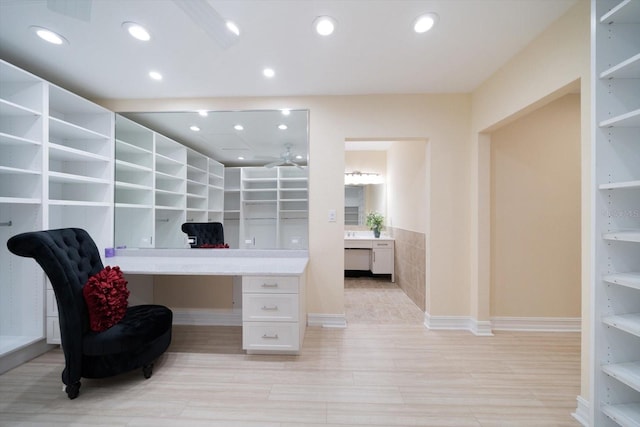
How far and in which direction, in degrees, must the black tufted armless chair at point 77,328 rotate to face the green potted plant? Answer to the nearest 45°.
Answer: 0° — it already faces it

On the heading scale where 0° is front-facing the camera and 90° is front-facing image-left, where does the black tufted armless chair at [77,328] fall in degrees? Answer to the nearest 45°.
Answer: approximately 270°

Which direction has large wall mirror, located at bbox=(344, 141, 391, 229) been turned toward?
toward the camera

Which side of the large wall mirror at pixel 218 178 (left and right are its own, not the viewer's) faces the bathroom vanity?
left

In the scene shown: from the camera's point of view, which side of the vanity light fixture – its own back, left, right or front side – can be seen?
front

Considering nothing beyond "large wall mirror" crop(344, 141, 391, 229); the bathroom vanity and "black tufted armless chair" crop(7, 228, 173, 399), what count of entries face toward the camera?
2

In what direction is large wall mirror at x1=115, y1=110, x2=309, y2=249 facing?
toward the camera

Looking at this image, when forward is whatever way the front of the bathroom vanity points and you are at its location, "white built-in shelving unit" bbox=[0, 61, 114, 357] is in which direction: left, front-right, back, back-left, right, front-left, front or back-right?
front-right

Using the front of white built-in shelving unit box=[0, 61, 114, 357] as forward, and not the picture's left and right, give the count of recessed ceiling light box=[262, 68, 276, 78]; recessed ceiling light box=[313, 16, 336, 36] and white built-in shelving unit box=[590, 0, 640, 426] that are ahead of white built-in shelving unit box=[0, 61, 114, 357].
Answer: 3

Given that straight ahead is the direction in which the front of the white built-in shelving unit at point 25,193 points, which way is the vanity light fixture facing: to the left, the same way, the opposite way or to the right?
to the right

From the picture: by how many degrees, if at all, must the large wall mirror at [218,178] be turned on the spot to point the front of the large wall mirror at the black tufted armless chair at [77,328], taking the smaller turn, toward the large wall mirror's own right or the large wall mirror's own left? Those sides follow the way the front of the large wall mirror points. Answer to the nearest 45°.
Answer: approximately 45° to the large wall mirror's own right

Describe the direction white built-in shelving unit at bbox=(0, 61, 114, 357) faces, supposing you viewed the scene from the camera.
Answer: facing the viewer and to the right of the viewer

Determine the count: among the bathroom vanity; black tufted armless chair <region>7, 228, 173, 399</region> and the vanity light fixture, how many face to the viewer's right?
1

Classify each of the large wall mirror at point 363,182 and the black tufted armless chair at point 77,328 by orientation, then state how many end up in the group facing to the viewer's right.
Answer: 1

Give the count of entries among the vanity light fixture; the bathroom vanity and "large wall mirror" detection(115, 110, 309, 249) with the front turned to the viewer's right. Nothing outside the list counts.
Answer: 0

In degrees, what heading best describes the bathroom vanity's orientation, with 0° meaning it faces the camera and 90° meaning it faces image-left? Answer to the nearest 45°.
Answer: approximately 0°
